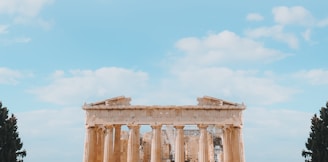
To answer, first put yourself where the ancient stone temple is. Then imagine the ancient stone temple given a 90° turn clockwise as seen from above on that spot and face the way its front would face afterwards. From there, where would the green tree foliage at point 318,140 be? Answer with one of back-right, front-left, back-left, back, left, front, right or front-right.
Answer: back-left

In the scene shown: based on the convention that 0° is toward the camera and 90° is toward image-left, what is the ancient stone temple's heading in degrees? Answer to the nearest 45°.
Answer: approximately 0°

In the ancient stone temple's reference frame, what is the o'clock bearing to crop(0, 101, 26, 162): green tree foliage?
The green tree foliage is roughly at 2 o'clock from the ancient stone temple.
